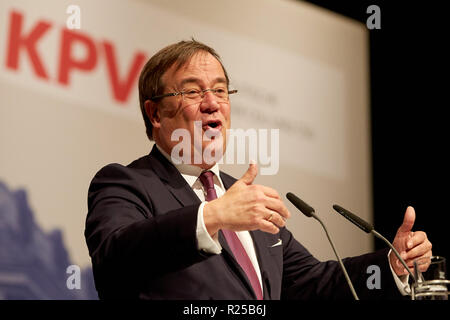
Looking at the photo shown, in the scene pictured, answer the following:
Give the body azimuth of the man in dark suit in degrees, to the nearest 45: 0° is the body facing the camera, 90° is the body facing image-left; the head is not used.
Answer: approximately 315°
